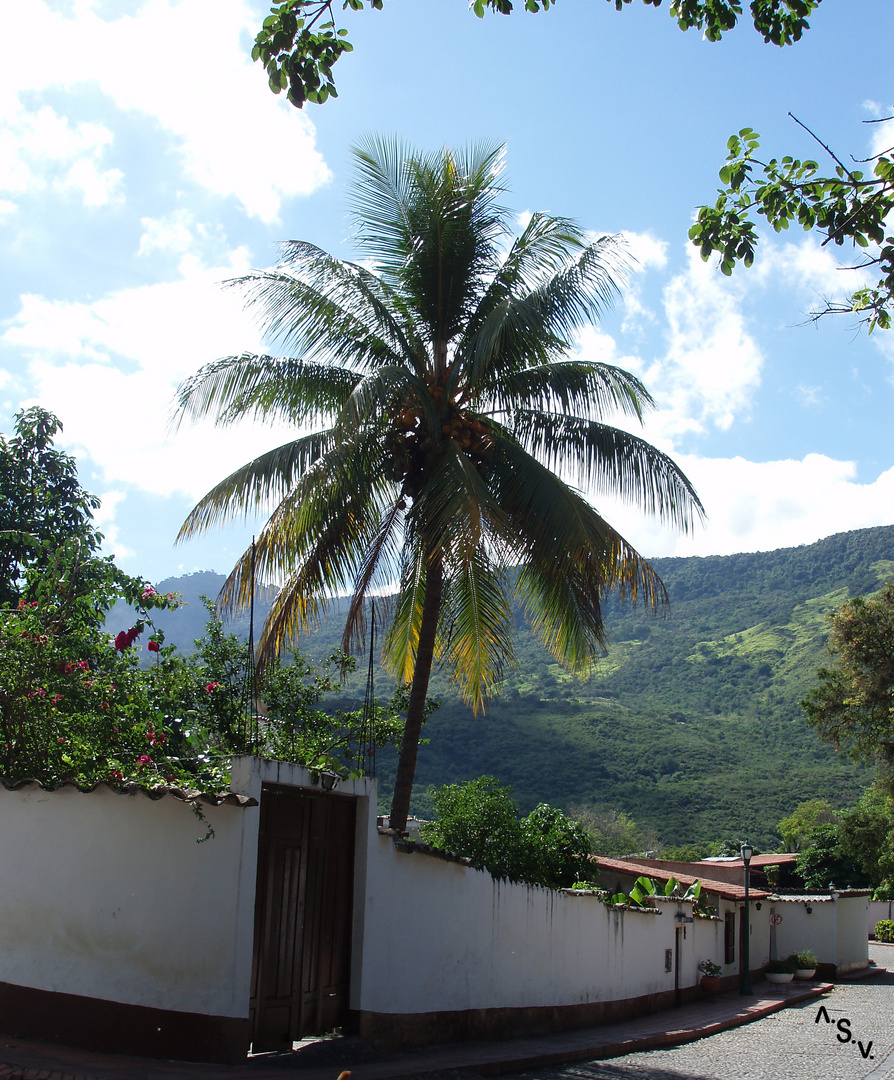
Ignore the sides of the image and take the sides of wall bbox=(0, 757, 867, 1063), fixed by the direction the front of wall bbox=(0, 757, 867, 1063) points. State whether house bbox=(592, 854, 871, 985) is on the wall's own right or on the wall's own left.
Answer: on the wall's own left

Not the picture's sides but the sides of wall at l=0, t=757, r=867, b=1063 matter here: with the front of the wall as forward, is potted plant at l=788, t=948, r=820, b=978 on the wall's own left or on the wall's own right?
on the wall's own left

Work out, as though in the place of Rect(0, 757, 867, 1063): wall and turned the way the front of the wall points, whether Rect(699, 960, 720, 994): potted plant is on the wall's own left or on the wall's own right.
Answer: on the wall's own left

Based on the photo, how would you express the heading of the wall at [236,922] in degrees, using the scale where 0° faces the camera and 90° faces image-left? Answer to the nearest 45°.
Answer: approximately 315°

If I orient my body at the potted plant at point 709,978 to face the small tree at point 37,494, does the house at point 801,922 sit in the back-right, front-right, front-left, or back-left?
back-right
